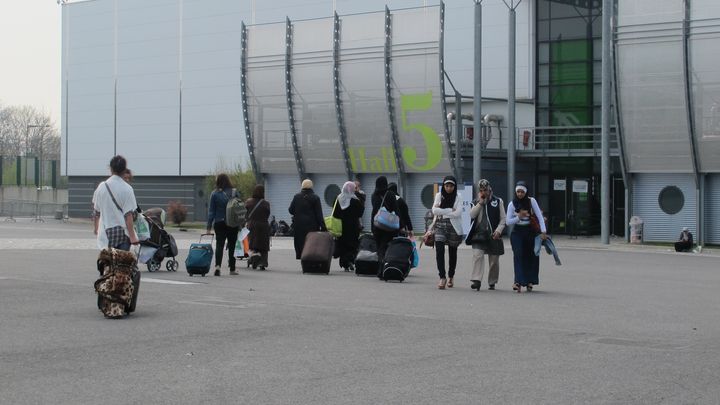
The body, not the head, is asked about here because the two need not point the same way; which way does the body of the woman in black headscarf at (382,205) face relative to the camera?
away from the camera

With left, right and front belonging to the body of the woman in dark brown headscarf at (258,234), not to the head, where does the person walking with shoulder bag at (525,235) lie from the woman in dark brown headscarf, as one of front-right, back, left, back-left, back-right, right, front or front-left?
back-right

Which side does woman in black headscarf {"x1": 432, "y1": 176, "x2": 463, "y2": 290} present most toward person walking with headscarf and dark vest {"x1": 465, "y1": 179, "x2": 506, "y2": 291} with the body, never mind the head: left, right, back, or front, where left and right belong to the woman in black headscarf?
left

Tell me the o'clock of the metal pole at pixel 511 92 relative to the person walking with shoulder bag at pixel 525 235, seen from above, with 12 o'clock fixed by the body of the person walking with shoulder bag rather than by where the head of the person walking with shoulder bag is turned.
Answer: The metal pole is roughly at 6 o'clock from the person walking with shoulder bag.

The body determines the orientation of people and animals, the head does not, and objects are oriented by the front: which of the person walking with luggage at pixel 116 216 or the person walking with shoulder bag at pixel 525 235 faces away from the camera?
the person walking with luggage at pixel 116 216

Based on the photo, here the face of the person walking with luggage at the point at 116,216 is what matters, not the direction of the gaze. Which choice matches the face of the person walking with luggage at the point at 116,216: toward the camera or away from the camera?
away from the camera

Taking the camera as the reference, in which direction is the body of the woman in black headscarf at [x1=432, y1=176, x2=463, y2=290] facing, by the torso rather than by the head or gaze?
toward the camera

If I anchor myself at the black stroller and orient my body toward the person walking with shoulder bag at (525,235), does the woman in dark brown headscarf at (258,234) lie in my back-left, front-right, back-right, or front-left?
front-left

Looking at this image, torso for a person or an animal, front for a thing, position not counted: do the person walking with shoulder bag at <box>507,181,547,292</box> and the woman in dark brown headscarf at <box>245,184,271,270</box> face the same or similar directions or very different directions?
very different directions

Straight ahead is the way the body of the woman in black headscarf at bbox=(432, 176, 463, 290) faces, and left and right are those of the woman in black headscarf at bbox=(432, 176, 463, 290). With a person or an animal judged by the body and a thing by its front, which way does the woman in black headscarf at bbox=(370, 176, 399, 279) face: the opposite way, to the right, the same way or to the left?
the opposite way

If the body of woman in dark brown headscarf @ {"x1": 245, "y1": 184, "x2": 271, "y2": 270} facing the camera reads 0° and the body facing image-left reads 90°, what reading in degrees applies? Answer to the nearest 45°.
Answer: approximately 180°

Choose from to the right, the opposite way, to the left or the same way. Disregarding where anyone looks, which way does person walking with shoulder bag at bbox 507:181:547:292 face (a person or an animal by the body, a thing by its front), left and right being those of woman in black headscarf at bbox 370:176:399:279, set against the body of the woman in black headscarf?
the opposite way

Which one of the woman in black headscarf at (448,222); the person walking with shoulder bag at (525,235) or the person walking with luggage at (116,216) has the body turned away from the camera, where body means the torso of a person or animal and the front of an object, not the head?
the person walking with luggage at (116,216)

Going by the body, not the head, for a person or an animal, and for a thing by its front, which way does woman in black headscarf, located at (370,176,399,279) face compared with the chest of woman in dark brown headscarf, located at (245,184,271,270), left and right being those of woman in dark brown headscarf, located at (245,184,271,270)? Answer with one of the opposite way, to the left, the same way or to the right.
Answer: the same way

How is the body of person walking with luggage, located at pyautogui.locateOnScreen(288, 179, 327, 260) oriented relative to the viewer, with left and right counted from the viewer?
facing away from the viewer

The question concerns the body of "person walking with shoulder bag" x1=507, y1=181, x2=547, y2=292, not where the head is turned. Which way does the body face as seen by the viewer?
toward the camera

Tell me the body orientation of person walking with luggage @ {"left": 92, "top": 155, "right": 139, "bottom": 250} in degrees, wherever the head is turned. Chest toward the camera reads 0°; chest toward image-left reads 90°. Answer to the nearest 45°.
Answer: approximately 180°
